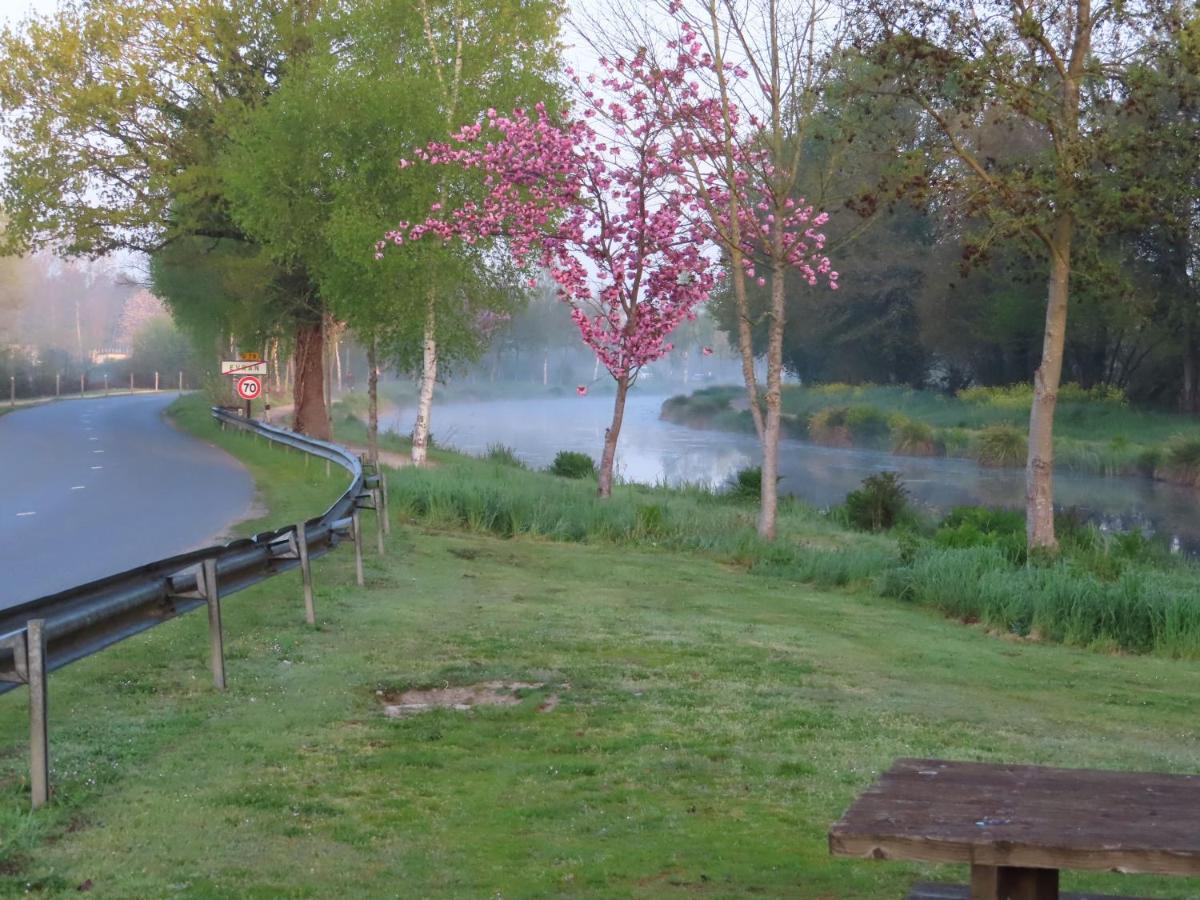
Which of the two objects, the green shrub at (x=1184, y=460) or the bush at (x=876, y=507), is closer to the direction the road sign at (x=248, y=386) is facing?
the bush

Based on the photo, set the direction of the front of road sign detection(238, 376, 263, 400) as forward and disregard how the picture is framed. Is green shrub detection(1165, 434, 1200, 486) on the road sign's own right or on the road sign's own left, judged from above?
on the road sign's own left

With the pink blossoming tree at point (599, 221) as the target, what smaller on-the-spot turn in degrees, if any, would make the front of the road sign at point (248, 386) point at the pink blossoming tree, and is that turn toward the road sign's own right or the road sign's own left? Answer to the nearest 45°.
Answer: approximately 45° to the road sign's own left

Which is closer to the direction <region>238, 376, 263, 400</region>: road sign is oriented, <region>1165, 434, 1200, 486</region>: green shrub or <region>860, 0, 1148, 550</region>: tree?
the tree

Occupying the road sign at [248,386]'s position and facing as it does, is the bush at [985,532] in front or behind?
in front

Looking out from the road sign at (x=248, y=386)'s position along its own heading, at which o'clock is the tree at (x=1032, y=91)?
The tree is roughly at 11 o'clock from the road sign.

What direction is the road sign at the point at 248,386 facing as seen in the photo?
toward the camera

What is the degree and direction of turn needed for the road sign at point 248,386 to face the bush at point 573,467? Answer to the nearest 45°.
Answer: approximately 45° to its left

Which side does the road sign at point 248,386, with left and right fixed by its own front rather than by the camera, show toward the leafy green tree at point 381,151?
front

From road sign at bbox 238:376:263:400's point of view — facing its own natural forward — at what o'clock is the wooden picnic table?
The wooden picnic table is roughly at 12 o'clock from the road sign.

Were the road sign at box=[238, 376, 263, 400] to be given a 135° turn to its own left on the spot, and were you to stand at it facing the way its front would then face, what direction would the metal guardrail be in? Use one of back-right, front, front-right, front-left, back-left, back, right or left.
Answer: back-right

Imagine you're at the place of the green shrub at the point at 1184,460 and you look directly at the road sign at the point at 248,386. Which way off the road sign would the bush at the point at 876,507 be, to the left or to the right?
left

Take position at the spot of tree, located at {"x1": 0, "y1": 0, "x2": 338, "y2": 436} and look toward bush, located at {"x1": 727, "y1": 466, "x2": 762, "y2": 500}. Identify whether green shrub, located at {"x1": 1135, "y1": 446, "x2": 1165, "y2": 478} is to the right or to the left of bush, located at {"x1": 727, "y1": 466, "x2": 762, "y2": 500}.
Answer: left

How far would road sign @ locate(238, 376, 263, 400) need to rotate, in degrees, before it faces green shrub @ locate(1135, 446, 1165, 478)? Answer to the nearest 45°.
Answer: approximately 90° to its left
